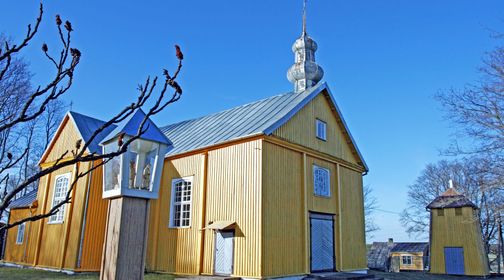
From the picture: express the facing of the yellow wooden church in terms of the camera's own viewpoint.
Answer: facing the viewer and to the right of the viewer

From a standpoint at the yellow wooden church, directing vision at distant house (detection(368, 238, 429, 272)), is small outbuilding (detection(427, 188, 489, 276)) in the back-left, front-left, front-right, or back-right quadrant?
front-right

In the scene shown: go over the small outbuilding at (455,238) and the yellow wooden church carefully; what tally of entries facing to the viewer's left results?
0

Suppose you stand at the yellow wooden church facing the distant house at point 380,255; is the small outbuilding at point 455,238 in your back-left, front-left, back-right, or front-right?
front-right

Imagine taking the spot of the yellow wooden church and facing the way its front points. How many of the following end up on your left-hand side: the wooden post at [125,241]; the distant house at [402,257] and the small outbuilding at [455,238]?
2

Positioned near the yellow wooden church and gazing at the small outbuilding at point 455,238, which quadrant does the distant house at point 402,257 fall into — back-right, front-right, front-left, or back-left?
front-left

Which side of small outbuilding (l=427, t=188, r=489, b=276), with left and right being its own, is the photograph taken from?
front

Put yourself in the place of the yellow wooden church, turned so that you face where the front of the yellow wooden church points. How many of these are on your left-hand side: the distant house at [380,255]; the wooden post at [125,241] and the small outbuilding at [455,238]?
2

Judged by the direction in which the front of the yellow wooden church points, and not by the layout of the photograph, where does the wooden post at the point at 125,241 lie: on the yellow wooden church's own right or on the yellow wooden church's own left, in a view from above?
on the yellow wooden church's own right

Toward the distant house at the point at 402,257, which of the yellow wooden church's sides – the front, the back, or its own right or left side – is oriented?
left

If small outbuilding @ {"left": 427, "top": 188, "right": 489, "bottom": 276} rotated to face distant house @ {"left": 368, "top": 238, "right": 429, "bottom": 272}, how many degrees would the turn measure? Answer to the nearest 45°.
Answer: approximately 180°
